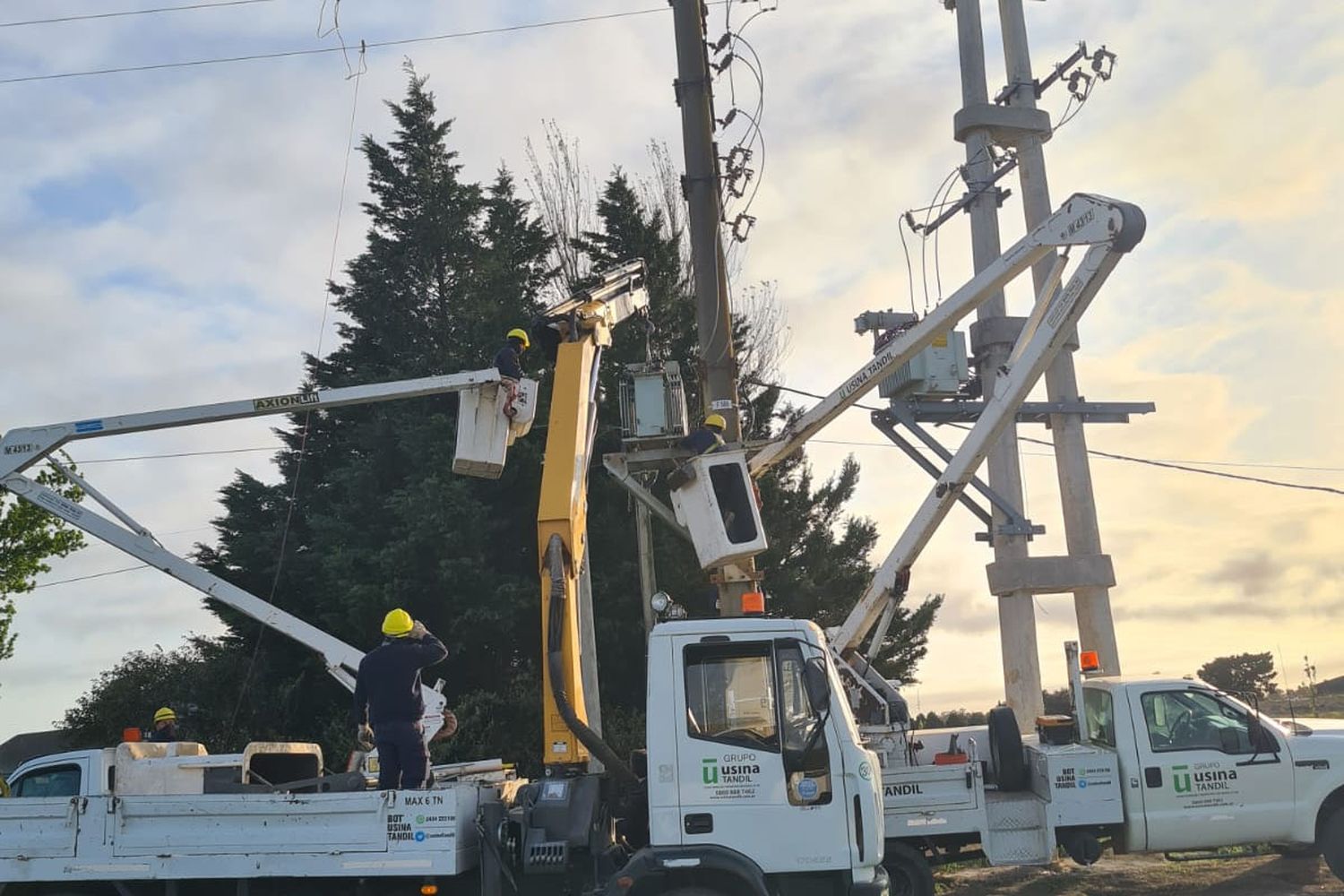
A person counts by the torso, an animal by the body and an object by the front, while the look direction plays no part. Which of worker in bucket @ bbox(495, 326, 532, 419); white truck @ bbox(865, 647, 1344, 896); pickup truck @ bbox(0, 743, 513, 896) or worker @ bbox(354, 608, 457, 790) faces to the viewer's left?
the pickup truck

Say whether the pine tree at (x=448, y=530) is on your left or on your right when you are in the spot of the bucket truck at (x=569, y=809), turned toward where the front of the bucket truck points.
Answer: on your left

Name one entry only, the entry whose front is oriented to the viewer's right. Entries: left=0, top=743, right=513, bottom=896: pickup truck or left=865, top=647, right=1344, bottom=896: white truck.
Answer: the white truck

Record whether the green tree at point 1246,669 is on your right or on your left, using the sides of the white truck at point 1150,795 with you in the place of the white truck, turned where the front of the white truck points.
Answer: on your left

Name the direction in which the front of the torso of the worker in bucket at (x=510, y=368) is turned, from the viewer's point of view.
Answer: to the viewer's right

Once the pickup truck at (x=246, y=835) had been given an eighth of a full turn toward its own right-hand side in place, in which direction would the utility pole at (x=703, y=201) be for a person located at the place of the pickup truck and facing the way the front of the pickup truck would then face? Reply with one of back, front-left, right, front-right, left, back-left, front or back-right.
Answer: right

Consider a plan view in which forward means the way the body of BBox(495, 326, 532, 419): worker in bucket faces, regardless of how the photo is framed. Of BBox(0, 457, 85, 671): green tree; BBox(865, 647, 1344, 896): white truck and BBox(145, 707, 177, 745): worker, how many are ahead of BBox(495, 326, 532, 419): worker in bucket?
1

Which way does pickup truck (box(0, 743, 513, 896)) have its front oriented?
to the viewer's left

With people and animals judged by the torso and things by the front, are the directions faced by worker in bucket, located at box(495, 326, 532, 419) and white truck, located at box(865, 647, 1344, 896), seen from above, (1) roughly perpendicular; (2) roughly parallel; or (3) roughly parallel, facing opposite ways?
roughly parallel

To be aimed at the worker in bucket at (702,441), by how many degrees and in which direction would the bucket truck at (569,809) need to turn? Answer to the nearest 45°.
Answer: approximately 45° to its left

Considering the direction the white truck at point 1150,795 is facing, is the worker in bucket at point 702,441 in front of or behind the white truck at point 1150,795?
behind

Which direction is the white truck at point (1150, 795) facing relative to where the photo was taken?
to the viewer's right

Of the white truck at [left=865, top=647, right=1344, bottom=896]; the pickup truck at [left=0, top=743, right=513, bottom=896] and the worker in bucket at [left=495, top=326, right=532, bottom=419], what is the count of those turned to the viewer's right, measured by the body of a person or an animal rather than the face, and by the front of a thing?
2

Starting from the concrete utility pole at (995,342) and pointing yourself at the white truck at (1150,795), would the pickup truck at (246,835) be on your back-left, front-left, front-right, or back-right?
front-right

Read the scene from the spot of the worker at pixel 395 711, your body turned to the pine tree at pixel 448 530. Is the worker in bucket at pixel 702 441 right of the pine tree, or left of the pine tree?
right
